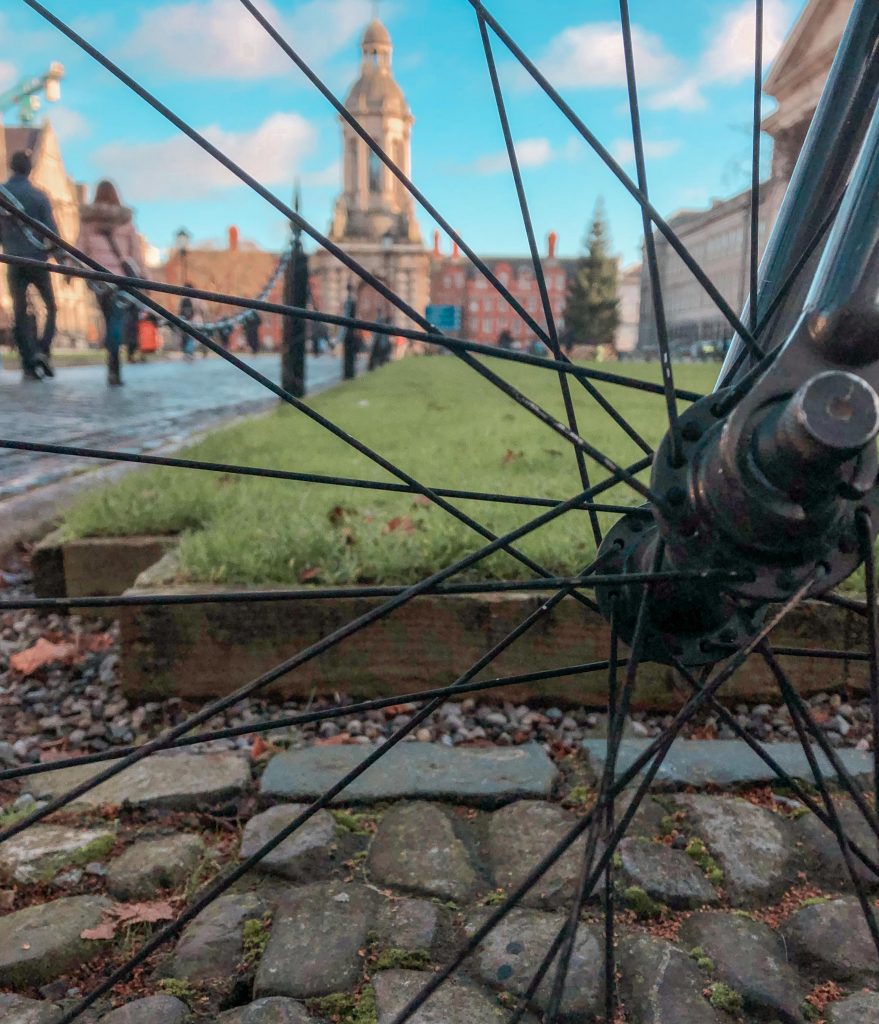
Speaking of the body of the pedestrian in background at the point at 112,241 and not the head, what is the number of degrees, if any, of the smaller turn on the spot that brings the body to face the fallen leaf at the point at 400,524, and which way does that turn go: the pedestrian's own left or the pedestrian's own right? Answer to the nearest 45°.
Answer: approximately 180°

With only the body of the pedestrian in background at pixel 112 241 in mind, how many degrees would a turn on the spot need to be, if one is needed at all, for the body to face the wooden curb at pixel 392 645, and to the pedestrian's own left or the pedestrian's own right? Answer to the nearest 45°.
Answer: approximately 180°

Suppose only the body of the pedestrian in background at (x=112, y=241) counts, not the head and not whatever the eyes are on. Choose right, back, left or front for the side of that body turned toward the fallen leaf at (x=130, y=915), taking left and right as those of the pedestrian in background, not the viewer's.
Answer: back

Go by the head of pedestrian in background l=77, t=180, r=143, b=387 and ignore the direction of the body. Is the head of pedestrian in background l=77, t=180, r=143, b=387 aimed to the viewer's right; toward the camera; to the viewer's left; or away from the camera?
away from the camera

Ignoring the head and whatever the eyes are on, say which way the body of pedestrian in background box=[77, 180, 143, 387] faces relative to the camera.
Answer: away from the camera

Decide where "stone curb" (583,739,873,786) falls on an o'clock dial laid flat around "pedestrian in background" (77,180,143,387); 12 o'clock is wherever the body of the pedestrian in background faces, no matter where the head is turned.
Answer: The stone curb is roughly at 6 o'clock from the pedestrian in background.

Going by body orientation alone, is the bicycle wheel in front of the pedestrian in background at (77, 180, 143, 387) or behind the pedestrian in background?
behind

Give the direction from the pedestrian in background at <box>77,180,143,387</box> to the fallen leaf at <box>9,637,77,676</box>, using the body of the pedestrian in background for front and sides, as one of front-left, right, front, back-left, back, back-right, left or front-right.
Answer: back

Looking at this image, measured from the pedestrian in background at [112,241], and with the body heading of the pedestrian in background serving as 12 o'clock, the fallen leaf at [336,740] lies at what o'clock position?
The fallen leaf is roughly at 6 o'clock from the pedestrian in background.

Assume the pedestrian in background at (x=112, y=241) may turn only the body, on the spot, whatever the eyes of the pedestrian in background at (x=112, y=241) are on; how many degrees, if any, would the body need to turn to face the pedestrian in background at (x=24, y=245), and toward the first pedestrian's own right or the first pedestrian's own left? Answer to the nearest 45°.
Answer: approximately 90° to the first pedestrian's own left
